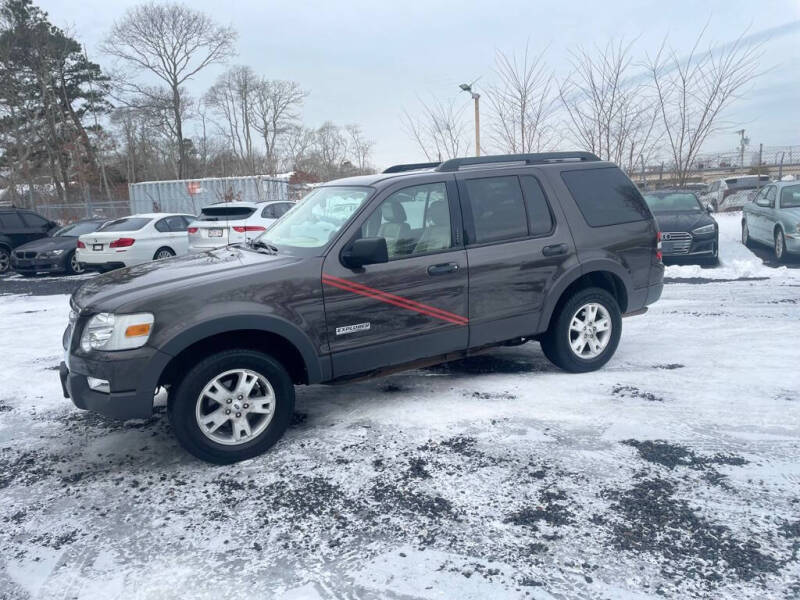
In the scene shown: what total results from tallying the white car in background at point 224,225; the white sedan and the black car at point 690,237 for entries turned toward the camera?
1

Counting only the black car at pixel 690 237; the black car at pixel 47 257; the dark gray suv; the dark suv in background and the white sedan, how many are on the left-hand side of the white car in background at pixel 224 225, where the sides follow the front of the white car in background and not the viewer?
3

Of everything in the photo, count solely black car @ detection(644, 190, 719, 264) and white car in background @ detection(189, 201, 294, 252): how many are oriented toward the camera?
1

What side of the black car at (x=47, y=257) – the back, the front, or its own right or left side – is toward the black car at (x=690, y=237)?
left

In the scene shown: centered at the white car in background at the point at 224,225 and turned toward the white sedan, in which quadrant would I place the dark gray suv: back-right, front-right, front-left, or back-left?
back-left

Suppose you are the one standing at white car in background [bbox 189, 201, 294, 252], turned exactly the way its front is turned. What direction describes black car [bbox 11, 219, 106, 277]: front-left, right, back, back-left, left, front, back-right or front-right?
left

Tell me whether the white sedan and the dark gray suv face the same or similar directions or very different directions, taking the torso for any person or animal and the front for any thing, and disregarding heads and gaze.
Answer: very different directions

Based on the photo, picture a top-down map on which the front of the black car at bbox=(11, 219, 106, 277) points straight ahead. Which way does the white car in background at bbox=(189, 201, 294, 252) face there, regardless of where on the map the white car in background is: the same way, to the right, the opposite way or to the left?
the opposite way

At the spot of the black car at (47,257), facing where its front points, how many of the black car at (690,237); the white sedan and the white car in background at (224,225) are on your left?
3

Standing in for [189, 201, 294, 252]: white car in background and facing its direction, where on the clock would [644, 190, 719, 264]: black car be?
The black car is roughly at 2 o'clock from the white car in background.

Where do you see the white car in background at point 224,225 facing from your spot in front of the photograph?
facing away from the viewer and to the right of the viewer
